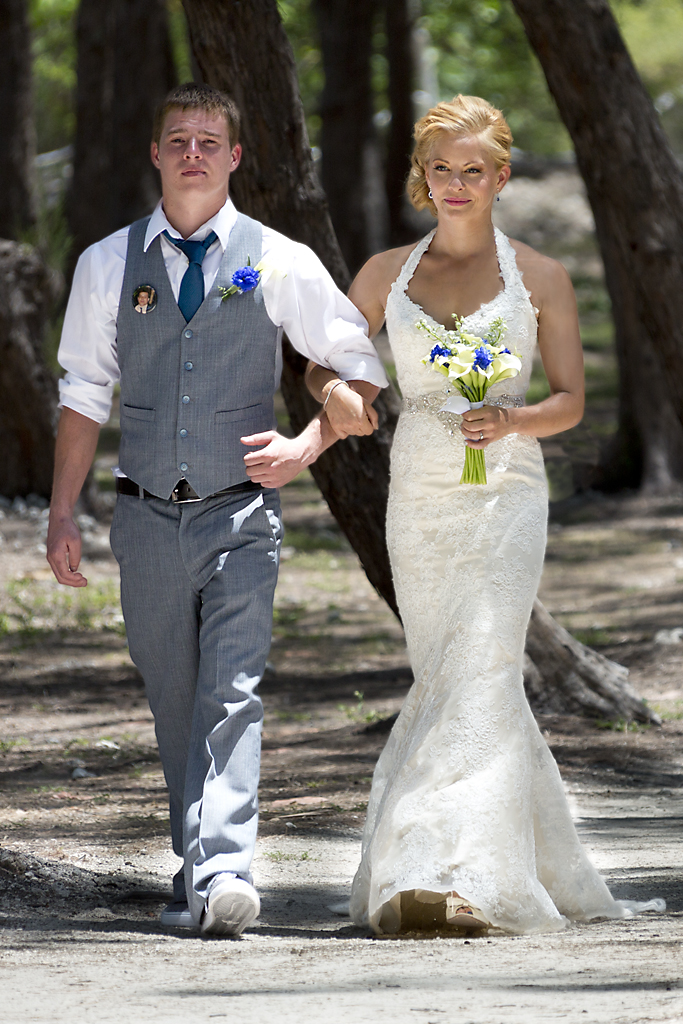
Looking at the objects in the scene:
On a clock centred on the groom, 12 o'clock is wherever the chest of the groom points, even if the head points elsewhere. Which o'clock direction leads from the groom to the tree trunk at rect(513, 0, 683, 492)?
The tree trunk is roughly at 7 o'clock from the groom.

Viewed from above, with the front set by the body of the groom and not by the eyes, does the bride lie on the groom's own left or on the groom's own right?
on the groom's own left

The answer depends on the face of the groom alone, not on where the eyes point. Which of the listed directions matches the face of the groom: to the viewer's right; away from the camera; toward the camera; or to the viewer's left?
toward the camera

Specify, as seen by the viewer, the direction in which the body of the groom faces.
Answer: toward the camera

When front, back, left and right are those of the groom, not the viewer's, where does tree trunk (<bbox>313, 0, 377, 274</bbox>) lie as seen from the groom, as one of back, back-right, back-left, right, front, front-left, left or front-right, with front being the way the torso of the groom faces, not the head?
back

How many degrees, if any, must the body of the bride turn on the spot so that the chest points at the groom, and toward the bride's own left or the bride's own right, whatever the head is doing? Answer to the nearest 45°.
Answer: approximately 90° to the bride's own right

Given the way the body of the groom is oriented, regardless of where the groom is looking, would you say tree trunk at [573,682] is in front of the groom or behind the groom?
behind

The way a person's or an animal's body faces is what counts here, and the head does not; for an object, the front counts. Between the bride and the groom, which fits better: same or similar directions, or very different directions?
same or similar directions

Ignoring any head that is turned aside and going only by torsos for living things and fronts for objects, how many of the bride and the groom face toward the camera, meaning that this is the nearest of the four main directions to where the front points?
2

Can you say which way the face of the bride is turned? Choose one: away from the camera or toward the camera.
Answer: toward the camera

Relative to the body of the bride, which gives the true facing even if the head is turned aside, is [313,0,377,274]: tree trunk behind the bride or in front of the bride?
behind

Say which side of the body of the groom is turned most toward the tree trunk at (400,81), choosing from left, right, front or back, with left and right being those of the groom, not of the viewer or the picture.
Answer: back

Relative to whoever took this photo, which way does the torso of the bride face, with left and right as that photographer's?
facing the viewer

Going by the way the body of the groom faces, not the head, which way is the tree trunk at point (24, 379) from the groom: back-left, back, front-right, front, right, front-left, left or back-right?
back
